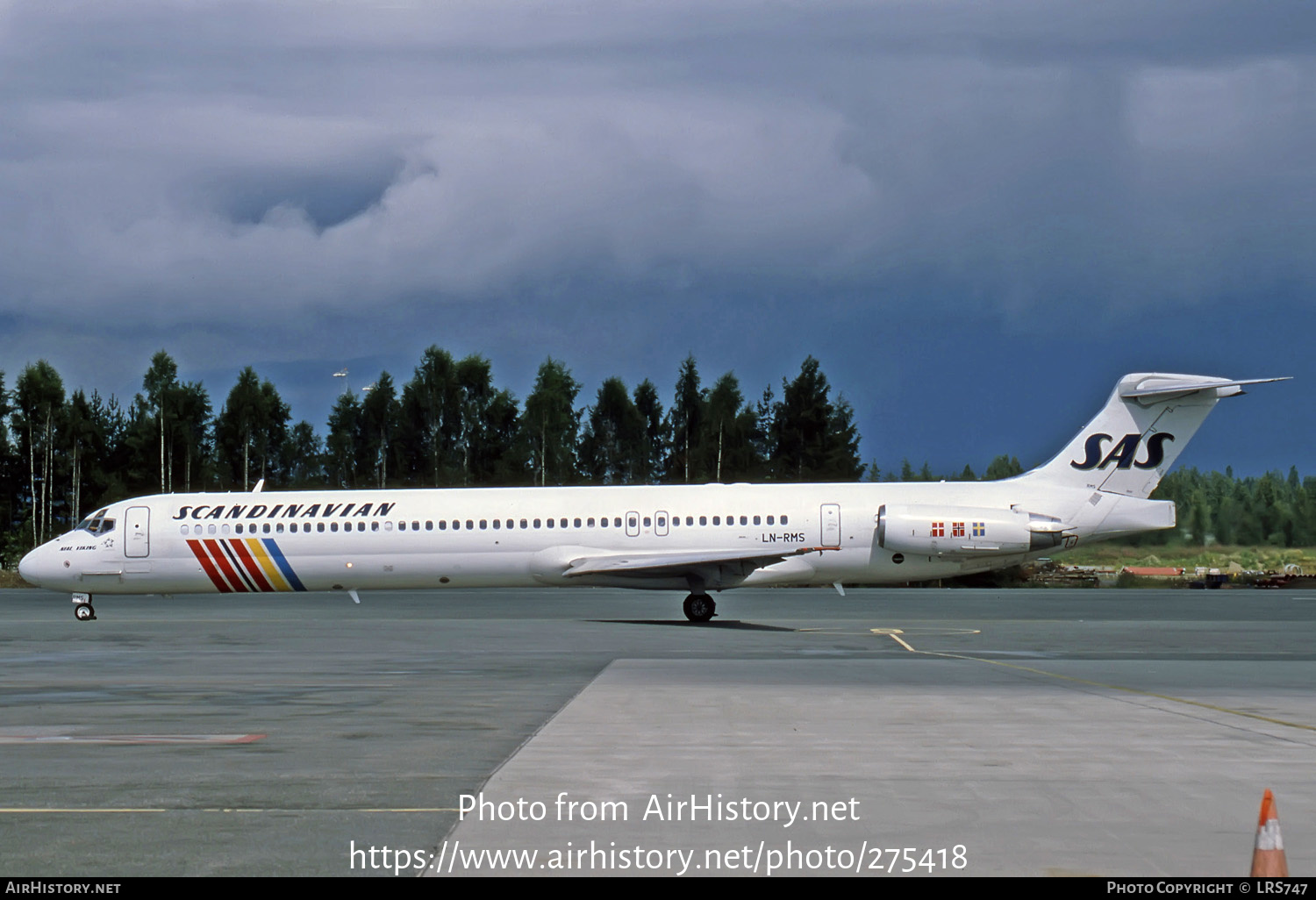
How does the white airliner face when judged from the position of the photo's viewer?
facing to the left of the viewer

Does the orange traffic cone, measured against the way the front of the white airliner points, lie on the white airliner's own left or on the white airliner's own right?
on the white airliner's own left
